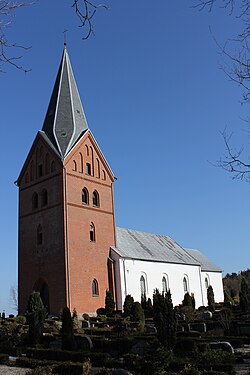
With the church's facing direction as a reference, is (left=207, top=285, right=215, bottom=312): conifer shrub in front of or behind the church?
behind

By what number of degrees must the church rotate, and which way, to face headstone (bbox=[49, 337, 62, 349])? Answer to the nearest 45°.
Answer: approximately 45° to its left

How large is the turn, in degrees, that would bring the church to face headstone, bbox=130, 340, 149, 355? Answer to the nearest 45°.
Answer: approximately 45° to its left

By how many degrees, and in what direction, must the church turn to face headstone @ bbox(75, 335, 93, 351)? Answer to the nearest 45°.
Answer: approximately 45° to its left

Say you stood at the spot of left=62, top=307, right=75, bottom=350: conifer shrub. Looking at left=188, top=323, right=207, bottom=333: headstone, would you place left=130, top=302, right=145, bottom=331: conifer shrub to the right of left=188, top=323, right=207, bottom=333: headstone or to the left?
left

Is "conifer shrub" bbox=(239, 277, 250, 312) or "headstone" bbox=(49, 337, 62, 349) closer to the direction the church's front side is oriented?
the headstone

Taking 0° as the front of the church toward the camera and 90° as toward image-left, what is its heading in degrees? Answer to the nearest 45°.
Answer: approximately 45°

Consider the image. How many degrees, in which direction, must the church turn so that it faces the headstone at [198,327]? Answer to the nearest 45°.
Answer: approximately 90° to its left

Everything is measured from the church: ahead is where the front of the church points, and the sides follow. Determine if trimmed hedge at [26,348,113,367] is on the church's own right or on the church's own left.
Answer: on the church's own left
